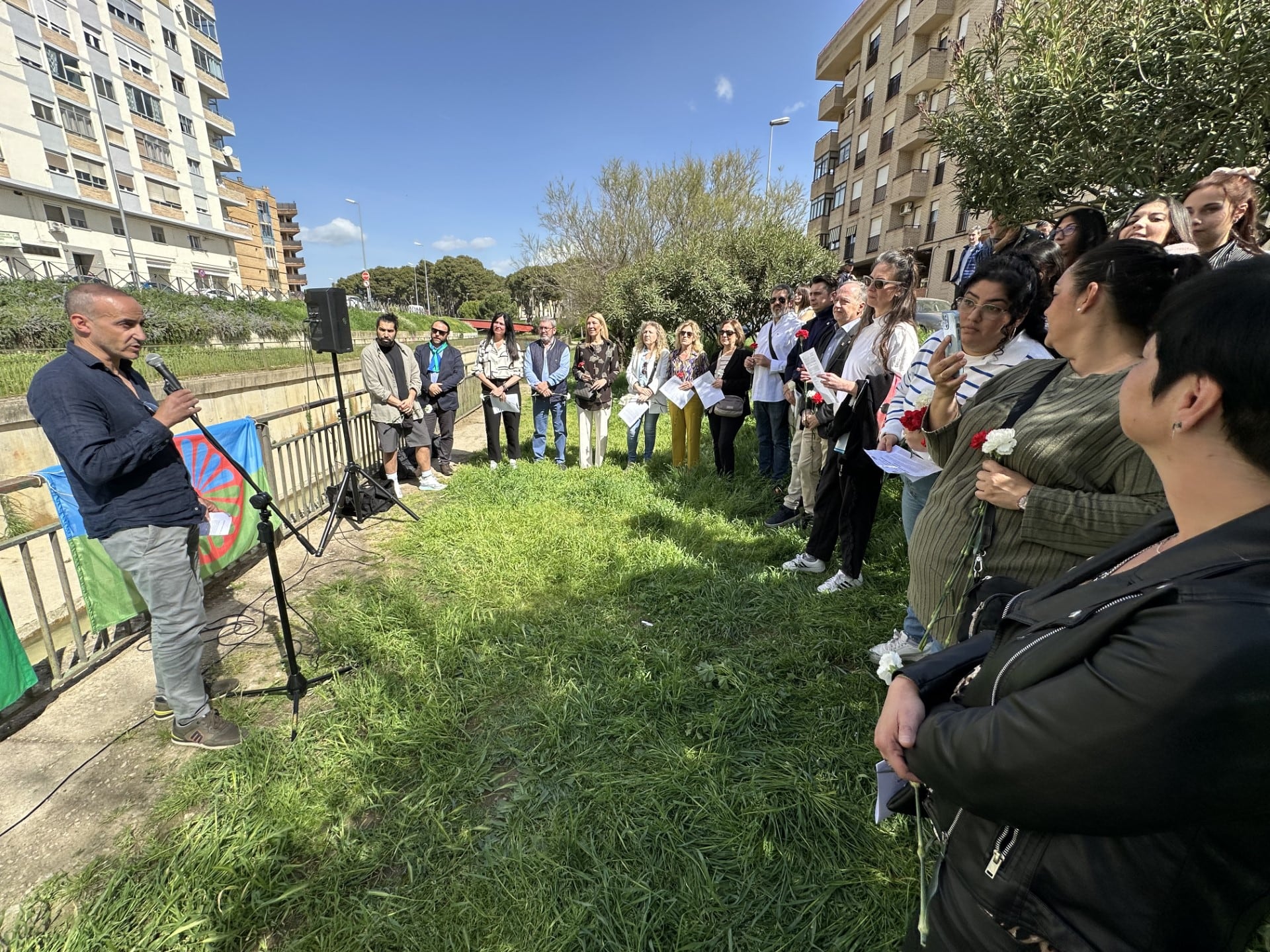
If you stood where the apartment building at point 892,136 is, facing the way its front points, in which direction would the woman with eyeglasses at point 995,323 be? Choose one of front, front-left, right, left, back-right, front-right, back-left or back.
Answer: front-left

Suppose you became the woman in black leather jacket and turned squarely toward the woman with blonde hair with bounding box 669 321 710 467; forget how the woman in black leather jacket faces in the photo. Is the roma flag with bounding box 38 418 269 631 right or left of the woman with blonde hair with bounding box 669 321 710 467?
left

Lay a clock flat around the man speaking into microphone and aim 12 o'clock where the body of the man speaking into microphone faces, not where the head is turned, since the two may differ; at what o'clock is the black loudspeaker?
The black loudspeaker is roughly at 10 o'clock from the man speaking into microphone.

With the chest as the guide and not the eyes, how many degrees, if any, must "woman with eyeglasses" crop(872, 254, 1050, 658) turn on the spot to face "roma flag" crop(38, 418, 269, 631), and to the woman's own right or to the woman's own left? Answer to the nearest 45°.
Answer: approximately 45° to the woman's own right

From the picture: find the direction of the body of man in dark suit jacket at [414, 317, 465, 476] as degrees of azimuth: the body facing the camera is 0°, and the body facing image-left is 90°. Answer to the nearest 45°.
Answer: approximately 0°

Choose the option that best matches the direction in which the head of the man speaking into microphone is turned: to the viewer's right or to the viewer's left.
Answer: to the viewer's right

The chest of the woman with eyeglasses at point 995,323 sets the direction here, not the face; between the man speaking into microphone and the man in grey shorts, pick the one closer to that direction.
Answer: the man speaking into microphone

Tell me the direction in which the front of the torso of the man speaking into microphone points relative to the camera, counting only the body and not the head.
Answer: to the viewer's right

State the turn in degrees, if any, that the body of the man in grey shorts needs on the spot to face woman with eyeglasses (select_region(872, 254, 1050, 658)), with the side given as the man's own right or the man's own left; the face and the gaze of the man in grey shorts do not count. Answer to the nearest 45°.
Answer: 0° — they already face them

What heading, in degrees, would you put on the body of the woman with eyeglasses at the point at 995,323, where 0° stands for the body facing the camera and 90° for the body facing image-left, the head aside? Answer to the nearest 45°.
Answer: approximately 45°

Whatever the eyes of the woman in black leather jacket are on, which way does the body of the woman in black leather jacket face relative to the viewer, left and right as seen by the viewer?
facing to the left of the viewer

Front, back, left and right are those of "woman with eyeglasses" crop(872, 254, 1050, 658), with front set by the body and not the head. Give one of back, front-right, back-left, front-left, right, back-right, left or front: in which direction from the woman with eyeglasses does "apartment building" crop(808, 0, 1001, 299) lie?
back-right

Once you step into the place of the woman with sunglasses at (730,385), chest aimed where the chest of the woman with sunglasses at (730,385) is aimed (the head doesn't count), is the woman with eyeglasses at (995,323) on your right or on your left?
on your left
